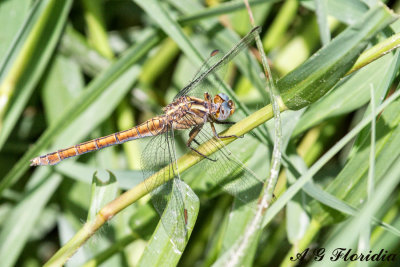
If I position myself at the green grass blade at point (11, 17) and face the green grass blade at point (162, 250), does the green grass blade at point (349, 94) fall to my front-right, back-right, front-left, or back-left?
front-left

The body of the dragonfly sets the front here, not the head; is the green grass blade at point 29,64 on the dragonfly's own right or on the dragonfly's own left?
on the dragonfly's own left

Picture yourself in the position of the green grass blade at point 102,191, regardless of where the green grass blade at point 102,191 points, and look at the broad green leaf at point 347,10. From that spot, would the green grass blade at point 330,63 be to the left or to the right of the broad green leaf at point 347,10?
right

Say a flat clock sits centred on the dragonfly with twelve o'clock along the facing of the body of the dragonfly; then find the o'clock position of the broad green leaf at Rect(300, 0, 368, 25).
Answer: The broad green leaf is roughly at 12 o'clock from the dragonfly.

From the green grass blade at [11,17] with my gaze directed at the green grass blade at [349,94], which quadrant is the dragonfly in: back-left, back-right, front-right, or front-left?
front-right

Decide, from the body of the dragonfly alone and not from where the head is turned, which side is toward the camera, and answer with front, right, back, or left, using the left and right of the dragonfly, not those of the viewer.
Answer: right

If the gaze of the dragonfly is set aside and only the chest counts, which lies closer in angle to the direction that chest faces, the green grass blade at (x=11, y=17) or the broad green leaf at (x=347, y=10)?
the broad green leaf

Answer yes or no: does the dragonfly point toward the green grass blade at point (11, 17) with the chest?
no

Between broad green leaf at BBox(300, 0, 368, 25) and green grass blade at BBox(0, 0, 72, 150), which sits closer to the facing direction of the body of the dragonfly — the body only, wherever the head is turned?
the broad green leaf

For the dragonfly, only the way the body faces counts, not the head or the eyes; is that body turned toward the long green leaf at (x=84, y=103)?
no
